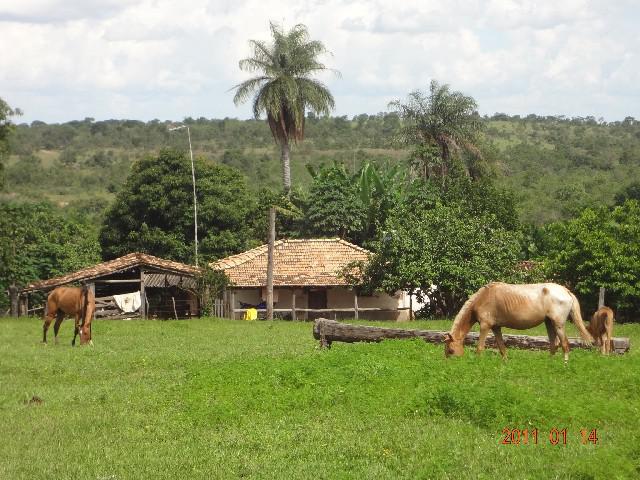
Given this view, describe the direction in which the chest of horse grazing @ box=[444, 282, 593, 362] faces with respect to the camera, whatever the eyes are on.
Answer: to the viewer's left

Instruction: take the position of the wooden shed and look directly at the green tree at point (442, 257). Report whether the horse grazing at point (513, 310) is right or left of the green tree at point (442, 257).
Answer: right

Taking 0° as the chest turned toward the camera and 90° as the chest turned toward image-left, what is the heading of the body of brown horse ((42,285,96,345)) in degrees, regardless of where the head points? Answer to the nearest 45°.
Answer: approximately 315°

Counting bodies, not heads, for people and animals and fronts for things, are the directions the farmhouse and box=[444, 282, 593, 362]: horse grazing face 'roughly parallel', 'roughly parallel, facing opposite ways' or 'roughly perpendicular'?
roughly perpendicular

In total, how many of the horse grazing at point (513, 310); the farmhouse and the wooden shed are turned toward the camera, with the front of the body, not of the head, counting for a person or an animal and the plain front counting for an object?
2

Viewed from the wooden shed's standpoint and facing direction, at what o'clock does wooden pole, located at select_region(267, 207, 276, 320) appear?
The wooden pole is roughly at 10 o'clock from the wooden shed.

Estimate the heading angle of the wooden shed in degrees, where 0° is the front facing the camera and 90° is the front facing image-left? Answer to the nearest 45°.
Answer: approximately 0°

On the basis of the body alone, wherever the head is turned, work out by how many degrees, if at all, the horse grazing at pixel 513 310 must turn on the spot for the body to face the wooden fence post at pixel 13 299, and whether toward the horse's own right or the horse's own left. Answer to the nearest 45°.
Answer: approximately 45° to the horse's own right

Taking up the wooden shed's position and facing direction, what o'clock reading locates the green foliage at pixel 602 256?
The green foliage is roughly at 10 o'clock from the wooden shed.

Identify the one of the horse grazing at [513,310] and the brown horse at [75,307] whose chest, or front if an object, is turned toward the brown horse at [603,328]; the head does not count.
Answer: the brown horse at [75,307]

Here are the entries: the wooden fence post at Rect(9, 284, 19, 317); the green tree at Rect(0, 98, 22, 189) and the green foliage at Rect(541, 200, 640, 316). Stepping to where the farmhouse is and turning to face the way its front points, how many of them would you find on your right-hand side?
2

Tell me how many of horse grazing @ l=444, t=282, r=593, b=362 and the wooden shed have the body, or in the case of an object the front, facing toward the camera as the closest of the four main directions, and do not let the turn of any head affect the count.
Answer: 1
